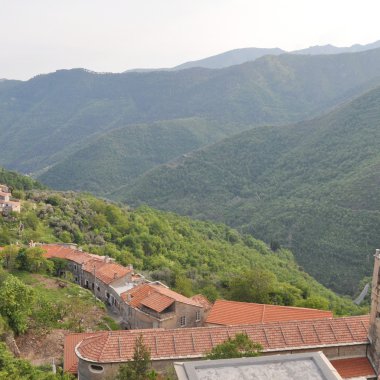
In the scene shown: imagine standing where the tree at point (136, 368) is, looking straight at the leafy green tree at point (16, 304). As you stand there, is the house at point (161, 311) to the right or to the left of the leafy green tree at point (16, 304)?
right

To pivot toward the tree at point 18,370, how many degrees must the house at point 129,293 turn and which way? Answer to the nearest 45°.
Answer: approximately 45° to its left

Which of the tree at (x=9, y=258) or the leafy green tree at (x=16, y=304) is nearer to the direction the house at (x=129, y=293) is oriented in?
the leafy green tree

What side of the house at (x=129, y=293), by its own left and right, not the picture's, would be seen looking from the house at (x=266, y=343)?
left

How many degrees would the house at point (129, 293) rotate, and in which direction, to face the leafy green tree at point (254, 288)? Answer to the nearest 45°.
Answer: approximately 135° to its left

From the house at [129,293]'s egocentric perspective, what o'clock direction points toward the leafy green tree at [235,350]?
The leafy green tree is roughly at 10 o'clock from the house.

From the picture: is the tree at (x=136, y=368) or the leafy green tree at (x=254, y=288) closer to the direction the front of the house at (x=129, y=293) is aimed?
the tree
